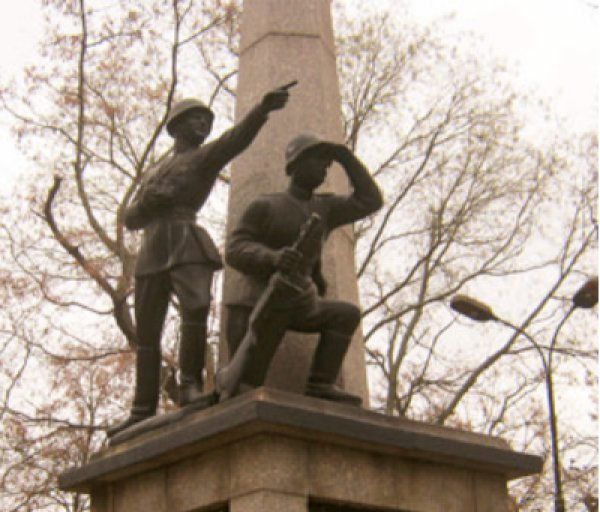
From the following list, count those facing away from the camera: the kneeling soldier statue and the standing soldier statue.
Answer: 0
